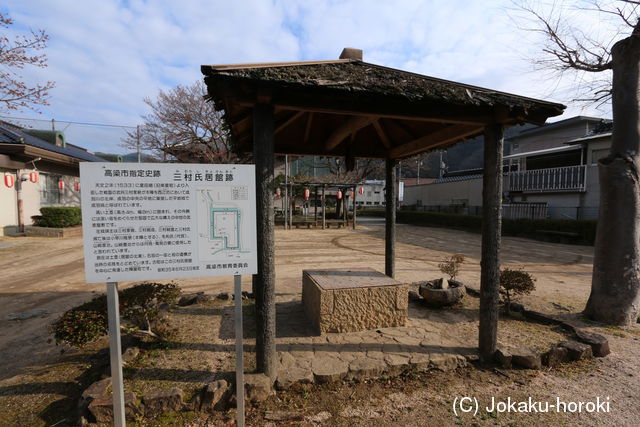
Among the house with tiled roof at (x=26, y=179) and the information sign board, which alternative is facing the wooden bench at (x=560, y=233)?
the house with tiled roof

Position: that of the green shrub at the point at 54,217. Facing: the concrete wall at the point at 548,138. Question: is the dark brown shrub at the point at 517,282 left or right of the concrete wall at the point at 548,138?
right

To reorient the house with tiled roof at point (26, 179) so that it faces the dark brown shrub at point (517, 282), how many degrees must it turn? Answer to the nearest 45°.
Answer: approximately 45° to its right

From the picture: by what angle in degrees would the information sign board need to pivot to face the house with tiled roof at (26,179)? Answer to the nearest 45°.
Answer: approximately 180°

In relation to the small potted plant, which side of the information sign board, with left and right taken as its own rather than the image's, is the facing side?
left

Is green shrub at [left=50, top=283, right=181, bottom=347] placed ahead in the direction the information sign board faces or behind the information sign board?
behind

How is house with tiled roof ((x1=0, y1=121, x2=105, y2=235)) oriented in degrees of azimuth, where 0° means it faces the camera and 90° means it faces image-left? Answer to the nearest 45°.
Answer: approximately 315°

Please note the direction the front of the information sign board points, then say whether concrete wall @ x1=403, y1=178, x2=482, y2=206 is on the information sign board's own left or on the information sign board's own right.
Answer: on the information sign board's own left

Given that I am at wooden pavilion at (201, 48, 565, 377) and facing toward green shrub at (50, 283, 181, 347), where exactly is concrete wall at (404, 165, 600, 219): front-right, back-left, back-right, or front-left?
back-right

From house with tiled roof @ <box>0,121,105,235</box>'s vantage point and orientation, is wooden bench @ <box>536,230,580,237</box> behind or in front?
in front

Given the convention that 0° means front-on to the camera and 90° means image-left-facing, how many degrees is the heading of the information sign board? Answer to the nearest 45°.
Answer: approximately 0°

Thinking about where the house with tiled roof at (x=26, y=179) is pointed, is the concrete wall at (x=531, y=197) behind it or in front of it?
in front
